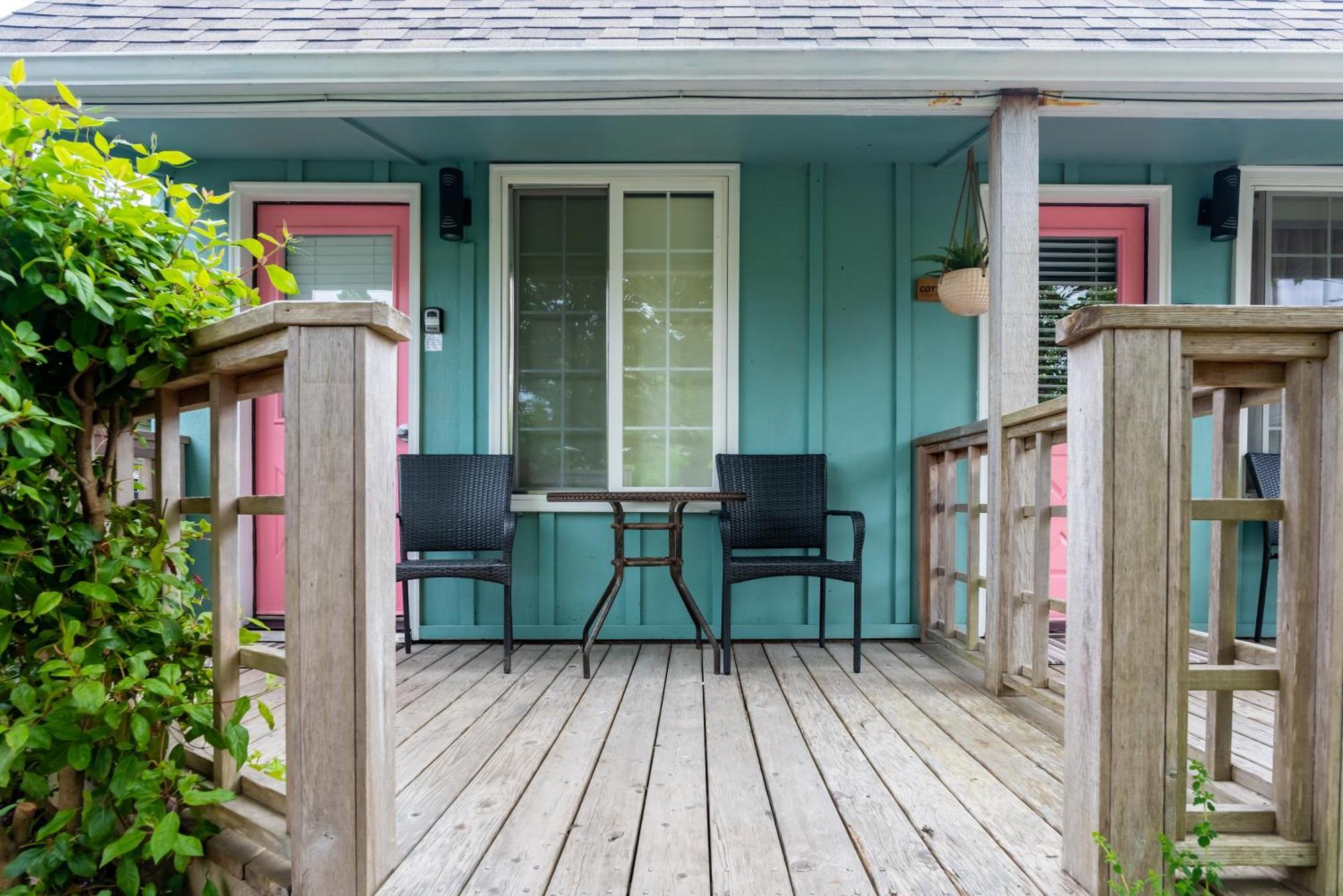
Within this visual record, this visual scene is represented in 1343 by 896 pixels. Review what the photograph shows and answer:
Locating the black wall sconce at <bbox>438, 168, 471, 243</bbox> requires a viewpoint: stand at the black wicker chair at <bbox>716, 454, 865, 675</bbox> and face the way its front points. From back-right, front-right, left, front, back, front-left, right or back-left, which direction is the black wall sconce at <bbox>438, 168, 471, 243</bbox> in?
right

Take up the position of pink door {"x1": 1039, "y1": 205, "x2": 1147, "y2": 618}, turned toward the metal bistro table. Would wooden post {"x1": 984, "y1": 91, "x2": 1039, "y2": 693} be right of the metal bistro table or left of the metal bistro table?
left

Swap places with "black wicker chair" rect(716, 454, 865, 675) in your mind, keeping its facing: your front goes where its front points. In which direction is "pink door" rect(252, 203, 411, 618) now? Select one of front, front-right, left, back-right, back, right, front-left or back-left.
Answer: right

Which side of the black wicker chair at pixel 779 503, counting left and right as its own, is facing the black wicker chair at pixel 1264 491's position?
left

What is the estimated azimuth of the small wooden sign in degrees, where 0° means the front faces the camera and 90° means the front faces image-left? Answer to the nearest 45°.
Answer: approximately 0°

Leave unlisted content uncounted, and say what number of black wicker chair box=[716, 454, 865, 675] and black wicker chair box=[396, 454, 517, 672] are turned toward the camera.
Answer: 2

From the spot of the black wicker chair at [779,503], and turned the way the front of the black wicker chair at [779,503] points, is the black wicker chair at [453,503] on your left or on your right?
on your right

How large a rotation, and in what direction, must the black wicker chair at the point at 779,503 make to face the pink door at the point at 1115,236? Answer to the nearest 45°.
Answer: approximately 90° to its left
